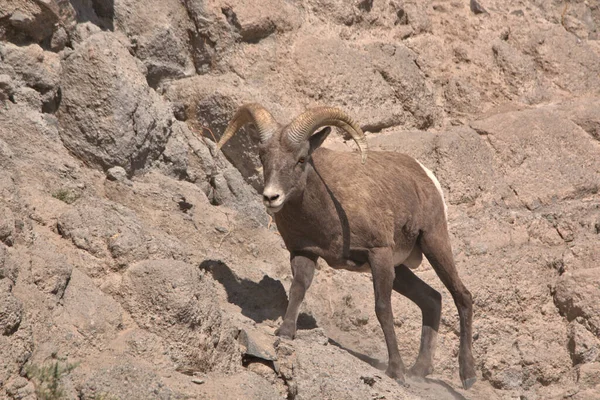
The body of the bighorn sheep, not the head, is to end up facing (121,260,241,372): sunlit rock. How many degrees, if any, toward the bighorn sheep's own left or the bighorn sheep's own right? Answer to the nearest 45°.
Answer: approximately 45° to the bighorn sheep's own right

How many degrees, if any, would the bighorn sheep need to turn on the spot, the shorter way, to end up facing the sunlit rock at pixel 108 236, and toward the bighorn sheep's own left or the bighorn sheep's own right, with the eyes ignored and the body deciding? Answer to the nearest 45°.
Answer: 0° — it already faces it

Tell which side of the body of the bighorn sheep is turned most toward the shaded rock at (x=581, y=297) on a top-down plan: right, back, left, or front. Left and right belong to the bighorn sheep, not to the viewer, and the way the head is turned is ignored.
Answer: back

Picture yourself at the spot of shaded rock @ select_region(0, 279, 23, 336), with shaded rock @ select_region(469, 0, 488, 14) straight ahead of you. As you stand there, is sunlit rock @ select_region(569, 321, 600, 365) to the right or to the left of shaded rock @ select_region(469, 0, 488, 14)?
right

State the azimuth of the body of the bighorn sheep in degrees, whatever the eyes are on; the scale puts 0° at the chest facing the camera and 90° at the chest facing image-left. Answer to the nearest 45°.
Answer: approximately 45°

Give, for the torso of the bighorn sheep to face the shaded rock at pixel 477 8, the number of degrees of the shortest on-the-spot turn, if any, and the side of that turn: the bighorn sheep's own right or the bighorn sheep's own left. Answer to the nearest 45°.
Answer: approximately 135° to the bighorn sheep's own right

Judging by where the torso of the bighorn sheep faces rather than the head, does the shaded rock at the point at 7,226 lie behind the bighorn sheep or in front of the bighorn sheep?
in front

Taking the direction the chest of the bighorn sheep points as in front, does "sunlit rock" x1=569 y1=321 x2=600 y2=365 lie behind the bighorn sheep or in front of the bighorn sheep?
behind

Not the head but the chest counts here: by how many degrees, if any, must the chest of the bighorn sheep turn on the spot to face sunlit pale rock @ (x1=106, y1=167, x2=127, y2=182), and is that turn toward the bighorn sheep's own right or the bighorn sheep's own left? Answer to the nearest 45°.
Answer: approximately 45° to the bighorn sheep's own right

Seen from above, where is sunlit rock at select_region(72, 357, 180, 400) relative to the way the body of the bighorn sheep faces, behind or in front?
in front

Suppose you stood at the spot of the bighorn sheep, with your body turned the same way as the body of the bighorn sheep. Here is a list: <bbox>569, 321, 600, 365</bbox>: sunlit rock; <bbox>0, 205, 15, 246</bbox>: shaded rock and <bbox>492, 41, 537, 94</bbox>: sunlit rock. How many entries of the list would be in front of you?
1

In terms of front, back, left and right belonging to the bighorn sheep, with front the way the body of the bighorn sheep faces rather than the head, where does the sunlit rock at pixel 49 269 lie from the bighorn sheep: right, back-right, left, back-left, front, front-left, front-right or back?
front
